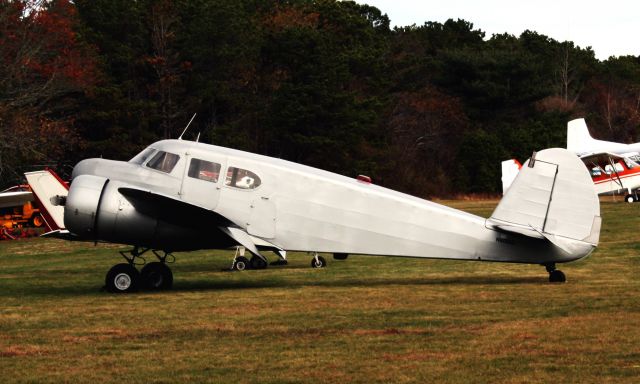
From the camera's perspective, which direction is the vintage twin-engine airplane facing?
to the viewer's left

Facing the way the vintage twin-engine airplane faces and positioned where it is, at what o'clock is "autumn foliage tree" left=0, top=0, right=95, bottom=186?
The autumn foliage tree is roughly at 2 o'clock from the vintage twin-engine airplane.
